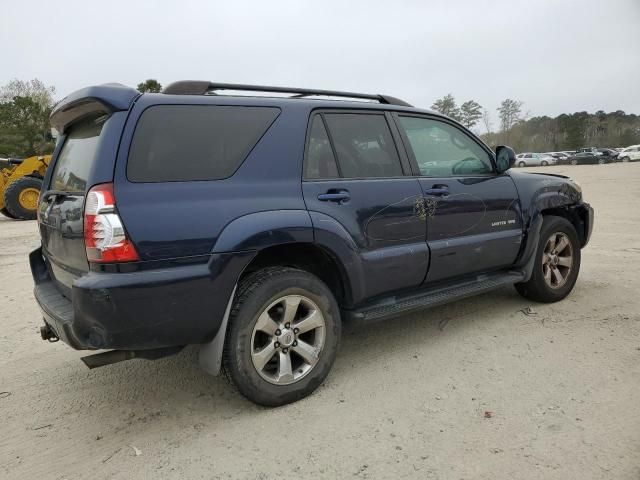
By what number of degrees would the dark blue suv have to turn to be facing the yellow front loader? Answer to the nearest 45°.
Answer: approximately 90° to its left

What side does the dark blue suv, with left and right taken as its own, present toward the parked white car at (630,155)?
front

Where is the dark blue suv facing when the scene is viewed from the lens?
facing away from the viewer and to the right of the viewer

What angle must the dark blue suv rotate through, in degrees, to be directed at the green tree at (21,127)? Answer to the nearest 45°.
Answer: approximately 90° to its left
